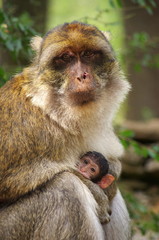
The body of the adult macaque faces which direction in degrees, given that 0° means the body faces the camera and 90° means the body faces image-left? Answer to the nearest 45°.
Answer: approximately 315°

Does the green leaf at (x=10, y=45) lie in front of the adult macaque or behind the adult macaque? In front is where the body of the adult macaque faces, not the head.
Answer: behind
